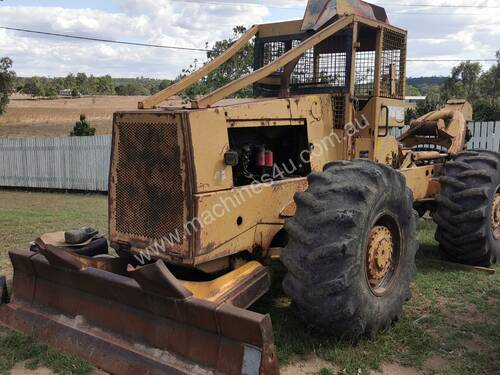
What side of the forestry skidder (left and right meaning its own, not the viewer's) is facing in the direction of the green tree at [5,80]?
right

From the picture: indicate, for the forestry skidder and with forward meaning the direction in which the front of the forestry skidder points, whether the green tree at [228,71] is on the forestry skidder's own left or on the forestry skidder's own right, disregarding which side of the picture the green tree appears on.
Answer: on the forestry skidder's own right

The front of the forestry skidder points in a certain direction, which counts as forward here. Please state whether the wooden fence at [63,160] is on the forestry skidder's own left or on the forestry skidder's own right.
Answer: on the forestry skidder's own right

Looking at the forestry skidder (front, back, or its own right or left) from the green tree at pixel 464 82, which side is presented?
back

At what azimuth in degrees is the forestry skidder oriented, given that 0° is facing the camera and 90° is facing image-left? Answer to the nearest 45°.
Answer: approximately 45°
